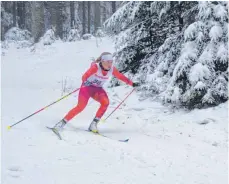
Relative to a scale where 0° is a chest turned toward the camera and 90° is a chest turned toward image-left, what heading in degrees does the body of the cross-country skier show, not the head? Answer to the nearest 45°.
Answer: approximately 315°

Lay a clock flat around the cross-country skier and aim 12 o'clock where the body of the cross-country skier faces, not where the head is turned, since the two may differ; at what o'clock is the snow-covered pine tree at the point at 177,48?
The snow-covered pine tree is roughly at 9 o'clock from the cross-country skier.

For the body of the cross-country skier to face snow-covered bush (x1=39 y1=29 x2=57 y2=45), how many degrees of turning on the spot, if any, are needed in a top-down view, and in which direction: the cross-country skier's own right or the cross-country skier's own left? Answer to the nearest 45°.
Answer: approximately 135° to the cross-country skier's own left

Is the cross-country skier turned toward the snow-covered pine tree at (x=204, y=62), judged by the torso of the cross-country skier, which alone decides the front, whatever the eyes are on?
no
